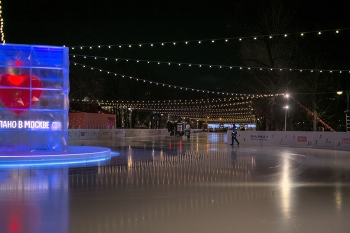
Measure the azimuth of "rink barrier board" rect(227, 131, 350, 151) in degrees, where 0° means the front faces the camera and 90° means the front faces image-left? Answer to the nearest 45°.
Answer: approximately 0°

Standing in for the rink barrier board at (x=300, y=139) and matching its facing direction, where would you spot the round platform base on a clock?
The round platform base is roughly at 1 o'clock from the rink barrier board.
